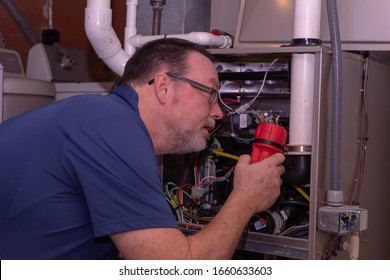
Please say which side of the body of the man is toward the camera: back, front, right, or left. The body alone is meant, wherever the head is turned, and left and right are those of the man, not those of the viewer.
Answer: right

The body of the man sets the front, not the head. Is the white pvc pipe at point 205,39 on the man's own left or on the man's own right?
on the man's own left

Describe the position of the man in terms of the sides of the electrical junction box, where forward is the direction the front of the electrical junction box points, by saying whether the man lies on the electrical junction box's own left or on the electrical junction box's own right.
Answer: on the electrical junction box's own right

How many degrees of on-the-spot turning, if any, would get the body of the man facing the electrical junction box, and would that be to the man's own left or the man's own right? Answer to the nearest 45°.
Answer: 0° — they already face it

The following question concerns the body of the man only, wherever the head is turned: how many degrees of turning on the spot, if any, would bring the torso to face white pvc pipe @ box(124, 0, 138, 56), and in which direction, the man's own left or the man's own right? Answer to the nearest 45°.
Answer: approximately 90° to the man's own left

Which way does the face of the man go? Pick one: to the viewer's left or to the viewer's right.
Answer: to the viewer's right

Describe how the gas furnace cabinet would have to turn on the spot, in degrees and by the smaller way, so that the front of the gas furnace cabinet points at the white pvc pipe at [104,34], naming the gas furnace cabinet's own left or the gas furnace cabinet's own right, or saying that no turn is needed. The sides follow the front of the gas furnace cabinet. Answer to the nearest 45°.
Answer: approximately 45° to the gas furnace cabinet's own right

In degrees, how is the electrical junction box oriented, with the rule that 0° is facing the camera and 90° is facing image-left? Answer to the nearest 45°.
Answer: approximately 315°

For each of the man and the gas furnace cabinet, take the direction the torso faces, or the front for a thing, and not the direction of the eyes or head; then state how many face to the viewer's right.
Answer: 1

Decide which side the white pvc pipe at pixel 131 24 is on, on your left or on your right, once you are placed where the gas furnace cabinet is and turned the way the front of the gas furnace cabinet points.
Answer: on your right

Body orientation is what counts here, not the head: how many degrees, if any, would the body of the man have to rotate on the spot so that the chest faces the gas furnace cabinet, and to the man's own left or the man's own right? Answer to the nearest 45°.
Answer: approximately 45° to the man's own left
